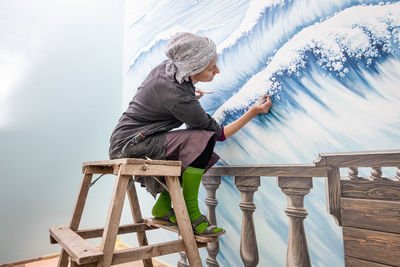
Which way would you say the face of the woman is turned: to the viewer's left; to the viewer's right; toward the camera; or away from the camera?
to the viewer's right

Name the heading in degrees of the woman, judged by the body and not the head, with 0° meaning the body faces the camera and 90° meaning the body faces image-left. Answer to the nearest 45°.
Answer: approximately 270°
